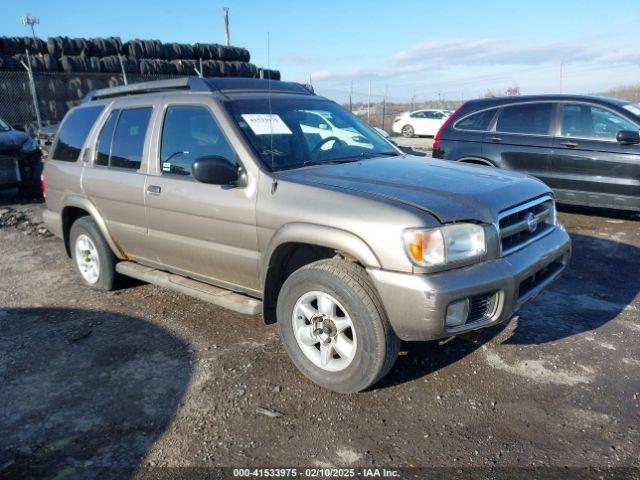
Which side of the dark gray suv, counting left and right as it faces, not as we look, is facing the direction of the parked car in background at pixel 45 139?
back

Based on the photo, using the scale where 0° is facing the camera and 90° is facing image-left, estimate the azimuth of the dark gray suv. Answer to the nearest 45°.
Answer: approximately 270°

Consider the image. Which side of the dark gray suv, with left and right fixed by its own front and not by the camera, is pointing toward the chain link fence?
back

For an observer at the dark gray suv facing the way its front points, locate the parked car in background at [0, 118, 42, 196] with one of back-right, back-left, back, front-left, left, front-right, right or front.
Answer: back
